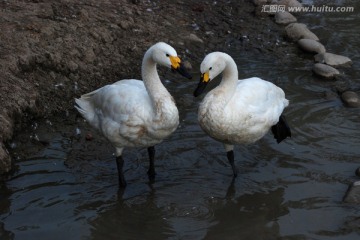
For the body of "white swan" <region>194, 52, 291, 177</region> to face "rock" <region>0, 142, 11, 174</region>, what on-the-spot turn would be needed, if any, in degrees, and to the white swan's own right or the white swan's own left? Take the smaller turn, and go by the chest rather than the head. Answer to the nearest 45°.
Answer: approximately 45° to the white swan's own right

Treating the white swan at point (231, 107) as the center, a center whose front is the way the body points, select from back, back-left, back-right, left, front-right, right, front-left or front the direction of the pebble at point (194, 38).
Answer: back-right

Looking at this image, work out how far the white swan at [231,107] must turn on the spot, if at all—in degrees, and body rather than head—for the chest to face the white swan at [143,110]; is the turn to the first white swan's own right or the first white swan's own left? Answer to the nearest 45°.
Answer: approximately 45° to the first white swan's own right

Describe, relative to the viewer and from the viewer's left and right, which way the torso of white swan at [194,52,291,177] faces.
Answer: facing the viewer and to the left of the viewer

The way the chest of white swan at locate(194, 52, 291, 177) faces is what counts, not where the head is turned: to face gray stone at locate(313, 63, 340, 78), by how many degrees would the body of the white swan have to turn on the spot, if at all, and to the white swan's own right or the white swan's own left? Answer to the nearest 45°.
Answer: approximately 180°

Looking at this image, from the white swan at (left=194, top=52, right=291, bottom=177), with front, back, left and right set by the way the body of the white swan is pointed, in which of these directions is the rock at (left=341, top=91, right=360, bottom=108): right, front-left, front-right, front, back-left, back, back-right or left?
back

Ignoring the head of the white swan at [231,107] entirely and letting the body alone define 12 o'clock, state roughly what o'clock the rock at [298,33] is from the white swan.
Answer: The rock is roughly at 5 o'clock from the white swan.

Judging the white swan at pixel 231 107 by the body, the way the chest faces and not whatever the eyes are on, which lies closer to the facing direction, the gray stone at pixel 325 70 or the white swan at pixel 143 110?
the white swan

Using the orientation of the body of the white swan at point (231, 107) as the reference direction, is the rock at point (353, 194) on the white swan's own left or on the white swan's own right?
on the white swan's own left

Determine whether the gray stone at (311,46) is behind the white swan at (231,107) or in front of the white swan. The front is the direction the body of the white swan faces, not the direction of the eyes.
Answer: behind
